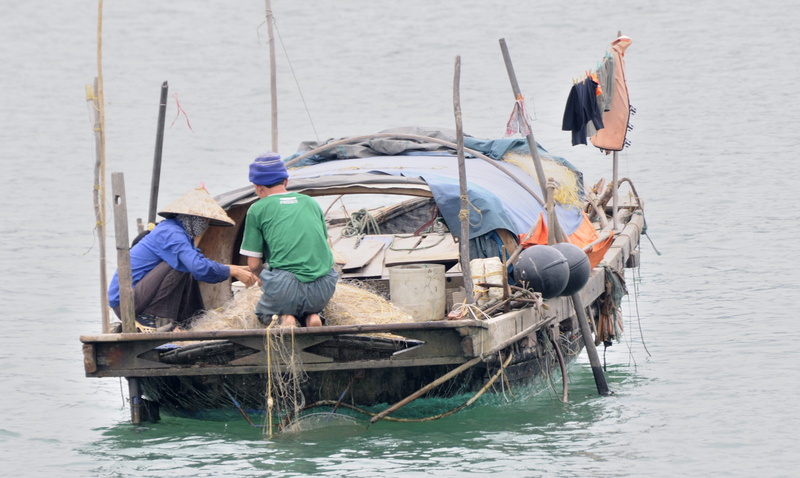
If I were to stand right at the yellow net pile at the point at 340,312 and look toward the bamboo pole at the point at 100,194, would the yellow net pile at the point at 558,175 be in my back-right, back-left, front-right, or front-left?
back-right

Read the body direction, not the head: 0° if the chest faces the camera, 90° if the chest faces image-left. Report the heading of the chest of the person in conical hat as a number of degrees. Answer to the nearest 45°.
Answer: approximately 270°

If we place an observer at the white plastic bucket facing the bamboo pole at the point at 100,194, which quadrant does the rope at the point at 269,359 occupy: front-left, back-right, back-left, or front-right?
front-left

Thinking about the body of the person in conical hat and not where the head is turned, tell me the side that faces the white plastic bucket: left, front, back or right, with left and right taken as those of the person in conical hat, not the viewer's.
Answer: front

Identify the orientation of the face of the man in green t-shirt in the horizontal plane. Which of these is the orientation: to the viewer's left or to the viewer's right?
to the viewer's left

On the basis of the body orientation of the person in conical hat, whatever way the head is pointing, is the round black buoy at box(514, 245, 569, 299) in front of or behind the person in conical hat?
in front

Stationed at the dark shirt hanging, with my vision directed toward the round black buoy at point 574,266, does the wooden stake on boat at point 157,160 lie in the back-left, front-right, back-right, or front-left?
front-right

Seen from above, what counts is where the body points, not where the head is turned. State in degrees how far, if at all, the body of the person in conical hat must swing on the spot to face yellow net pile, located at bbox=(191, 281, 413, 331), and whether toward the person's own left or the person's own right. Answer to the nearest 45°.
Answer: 0° — they already face it

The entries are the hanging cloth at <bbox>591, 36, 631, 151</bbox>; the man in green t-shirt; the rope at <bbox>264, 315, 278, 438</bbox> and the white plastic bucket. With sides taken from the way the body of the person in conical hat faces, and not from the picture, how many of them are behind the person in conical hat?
0

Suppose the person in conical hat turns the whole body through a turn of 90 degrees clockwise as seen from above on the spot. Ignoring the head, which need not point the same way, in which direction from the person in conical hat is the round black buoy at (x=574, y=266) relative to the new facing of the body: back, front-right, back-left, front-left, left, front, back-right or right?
left

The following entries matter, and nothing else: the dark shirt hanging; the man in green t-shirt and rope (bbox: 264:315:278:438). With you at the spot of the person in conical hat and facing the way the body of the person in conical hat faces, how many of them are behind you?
0

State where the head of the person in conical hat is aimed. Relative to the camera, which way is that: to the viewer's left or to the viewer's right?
to the viewer's right

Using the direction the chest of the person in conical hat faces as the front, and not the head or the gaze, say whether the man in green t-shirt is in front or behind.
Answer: in front
